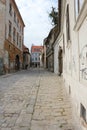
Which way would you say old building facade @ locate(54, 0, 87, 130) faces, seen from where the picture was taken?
facing to the left of the viewer
